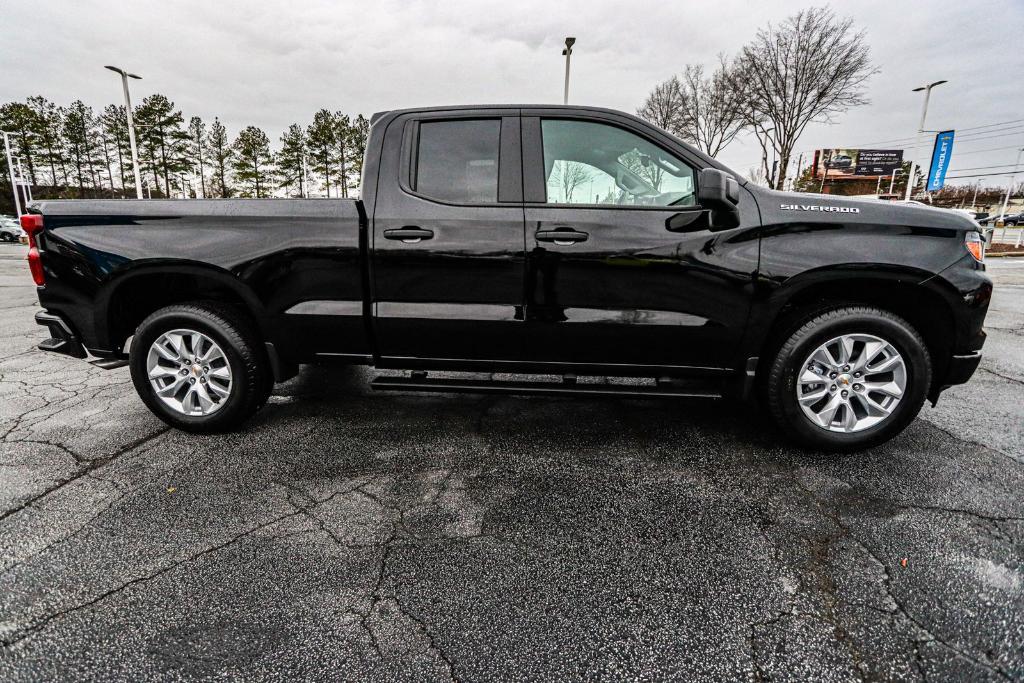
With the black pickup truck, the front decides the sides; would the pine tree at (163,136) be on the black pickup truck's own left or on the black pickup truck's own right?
on the black pickup truck's own left

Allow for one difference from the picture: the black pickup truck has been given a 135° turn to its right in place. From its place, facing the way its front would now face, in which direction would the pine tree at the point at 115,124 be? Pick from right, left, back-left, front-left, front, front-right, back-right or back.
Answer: right

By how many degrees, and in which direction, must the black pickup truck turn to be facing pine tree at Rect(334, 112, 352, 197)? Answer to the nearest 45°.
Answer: approximately 90° to its left

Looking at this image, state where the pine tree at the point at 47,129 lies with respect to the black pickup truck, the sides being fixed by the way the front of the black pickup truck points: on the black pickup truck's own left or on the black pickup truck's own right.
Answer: on the black pickup truck's own left

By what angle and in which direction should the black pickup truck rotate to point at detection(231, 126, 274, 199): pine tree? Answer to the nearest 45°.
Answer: approximately 135° to its left

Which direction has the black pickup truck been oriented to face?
to the viewer's right

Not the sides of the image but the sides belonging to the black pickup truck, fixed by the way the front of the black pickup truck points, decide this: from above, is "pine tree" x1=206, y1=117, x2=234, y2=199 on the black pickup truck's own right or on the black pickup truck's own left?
on the black pickup truck's own left

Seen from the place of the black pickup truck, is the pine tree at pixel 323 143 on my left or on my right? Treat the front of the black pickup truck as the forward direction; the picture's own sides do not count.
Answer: on my left

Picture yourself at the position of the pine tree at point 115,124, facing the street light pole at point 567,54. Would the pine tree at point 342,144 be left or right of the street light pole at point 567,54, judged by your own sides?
left
